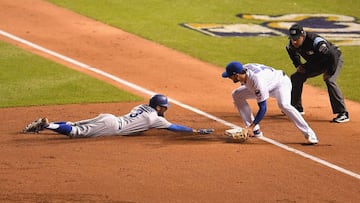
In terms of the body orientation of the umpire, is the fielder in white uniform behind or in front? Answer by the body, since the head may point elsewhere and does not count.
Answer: in front

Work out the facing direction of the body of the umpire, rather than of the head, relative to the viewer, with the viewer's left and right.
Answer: facing the viewer and to the left of the viewer
